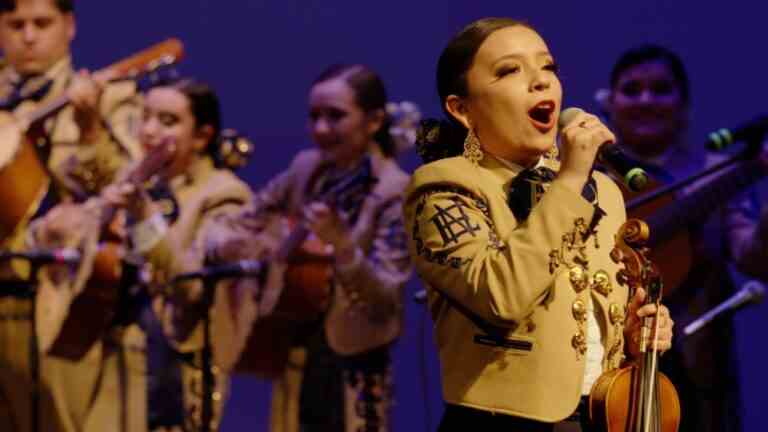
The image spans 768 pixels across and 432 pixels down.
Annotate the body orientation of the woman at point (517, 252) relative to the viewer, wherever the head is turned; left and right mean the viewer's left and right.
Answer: facing the viewer and to the right of the viewer

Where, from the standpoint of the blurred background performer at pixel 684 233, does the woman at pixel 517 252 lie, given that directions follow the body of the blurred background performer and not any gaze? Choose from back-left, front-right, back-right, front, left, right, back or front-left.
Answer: front

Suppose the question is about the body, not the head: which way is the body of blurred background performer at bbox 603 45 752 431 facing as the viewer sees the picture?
toward the camera

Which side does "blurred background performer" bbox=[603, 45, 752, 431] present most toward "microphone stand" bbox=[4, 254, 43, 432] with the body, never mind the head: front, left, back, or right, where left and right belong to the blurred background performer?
right

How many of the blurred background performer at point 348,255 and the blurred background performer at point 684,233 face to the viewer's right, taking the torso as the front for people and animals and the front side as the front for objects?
0

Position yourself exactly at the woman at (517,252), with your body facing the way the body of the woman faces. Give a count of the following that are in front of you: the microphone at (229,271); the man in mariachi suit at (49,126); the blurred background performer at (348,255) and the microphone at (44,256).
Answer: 0

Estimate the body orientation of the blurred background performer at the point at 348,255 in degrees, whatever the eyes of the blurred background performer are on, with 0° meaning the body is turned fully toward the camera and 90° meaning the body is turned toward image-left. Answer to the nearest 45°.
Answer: approximately 45°

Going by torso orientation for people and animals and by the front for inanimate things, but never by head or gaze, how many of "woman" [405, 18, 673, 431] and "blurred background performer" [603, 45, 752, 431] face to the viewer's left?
0

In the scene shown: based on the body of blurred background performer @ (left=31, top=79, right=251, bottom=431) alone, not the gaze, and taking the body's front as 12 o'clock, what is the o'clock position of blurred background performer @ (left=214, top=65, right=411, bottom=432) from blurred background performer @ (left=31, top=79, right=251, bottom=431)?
blurred background performer @ (left=214, top=65, right=411, bottom=432) is roughly at 9 o'clock from blurred background performer @ (left=31, top=79, right=251, bottom=431).

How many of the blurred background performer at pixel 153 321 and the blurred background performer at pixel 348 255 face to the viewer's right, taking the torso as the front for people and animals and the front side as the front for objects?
0

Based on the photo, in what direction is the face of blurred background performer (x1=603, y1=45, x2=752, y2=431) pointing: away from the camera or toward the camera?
toward the camera

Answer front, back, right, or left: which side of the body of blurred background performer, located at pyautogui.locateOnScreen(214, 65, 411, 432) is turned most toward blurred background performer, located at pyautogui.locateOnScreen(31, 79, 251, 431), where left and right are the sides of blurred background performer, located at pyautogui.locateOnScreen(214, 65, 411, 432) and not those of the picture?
right

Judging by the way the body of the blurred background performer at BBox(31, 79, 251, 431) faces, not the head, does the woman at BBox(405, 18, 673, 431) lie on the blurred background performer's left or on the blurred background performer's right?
on the blurred background performer's left

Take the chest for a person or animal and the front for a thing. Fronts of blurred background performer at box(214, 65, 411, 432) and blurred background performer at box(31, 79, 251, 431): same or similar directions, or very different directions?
same or similar directions

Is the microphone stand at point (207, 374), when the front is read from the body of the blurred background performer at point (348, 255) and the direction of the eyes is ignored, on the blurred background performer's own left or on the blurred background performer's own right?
on the blurred background performer's own right

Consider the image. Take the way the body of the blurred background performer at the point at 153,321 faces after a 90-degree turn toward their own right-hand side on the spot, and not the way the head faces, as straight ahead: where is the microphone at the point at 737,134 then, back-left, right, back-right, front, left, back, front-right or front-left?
back
